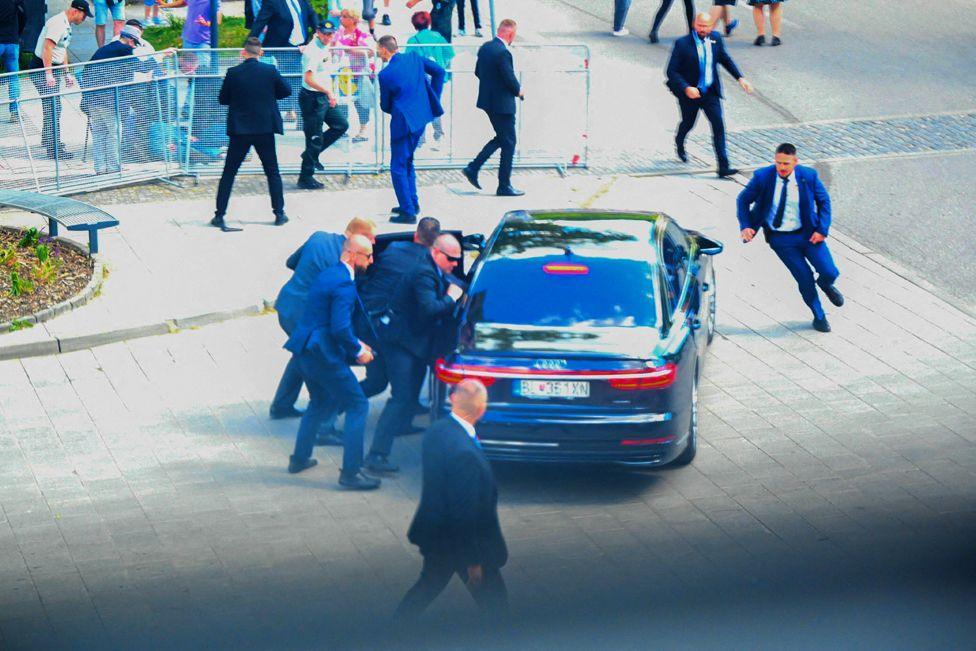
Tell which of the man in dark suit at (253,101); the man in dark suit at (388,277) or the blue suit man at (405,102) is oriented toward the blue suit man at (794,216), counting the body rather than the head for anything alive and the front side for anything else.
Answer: the man in dark suit at (388,277)

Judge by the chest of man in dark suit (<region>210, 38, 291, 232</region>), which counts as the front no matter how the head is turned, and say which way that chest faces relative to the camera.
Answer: away from the camera

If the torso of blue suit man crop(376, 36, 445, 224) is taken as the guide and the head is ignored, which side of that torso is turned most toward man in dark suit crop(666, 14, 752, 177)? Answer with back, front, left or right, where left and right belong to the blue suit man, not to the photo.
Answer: right

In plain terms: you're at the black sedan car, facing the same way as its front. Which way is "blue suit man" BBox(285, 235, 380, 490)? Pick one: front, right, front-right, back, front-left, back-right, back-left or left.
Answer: left

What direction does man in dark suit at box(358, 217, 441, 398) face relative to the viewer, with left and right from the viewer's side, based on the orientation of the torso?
facing away from the viewer and to the right of the viewer

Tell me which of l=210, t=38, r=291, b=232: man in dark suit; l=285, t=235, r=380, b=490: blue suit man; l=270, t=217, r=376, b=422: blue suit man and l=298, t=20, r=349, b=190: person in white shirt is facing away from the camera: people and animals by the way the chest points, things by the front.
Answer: the man in dark suit

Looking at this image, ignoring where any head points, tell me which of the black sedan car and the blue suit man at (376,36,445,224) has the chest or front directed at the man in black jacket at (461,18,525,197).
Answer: the black sedan car

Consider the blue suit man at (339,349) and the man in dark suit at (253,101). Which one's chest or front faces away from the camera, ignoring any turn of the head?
the man in dark suit

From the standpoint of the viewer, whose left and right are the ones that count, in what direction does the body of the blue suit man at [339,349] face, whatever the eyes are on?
facing to the right of the viewer

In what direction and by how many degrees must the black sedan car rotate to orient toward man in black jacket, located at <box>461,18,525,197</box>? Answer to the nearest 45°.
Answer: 0° — it already faces them

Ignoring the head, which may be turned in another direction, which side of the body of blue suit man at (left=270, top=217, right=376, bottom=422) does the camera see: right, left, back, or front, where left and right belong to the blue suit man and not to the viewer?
right

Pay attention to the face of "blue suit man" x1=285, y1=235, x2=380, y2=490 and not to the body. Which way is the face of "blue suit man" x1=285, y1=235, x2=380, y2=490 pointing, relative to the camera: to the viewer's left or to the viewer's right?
to the viewer's right

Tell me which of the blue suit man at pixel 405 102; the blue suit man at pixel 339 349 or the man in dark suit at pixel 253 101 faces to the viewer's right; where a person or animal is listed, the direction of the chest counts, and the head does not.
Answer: the blue suit man at pixel 339 349

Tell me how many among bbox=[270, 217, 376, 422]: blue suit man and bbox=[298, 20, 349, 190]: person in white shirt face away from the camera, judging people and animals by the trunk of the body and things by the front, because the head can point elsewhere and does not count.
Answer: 0

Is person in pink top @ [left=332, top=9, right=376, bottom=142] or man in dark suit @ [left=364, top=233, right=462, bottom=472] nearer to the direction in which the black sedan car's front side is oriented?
the person in pink top
